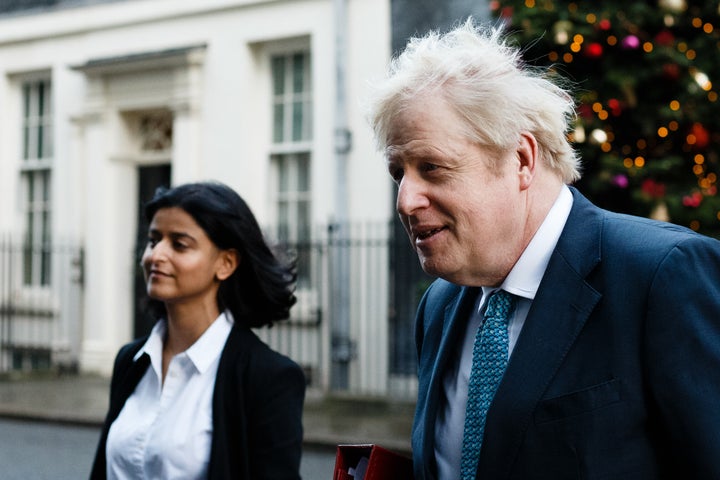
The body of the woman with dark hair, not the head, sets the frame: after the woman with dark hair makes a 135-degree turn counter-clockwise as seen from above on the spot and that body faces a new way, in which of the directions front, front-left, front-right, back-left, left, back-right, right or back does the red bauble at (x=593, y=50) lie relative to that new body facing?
front-left

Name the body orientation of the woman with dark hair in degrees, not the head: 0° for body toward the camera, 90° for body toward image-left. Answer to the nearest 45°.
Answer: approximately 45°

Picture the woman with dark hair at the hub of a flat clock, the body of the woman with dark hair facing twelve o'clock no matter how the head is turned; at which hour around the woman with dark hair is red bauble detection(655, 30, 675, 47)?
The red bauble is roughly at 6 o'clock from the woman with dark hair.

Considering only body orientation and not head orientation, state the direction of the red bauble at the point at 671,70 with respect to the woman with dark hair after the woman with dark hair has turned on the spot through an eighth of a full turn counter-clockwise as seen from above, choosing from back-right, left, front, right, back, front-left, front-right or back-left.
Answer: back-left

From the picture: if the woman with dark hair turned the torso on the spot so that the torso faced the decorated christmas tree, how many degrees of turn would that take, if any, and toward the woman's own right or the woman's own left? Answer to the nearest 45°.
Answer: approximately 180°

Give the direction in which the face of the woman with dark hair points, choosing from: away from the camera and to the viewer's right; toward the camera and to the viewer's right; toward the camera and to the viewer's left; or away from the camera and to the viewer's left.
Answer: toward the camera and to the viewer's left

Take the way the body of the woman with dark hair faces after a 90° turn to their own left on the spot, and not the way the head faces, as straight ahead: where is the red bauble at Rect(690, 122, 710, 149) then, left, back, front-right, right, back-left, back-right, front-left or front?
left

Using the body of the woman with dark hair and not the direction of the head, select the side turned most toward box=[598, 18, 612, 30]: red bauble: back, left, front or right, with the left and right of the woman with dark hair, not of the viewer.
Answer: back
